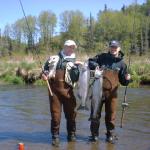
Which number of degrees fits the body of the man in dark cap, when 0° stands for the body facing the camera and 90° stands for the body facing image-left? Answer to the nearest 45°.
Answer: approximately 0°

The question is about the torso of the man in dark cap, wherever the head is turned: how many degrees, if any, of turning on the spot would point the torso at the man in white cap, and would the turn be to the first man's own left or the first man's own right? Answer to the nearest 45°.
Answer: approximately 90° to the first man's own right

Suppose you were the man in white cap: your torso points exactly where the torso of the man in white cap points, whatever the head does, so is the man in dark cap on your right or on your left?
on your left

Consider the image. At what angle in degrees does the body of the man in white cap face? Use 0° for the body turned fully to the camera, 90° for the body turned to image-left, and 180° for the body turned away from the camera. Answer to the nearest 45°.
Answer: approximately 0°

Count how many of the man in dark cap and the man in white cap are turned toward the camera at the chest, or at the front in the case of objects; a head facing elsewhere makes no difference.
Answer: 2
